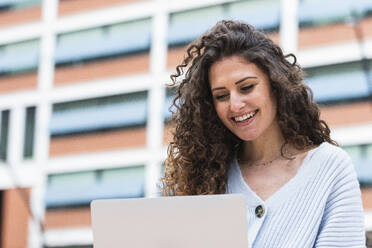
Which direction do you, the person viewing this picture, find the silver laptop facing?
facing away from the viewer

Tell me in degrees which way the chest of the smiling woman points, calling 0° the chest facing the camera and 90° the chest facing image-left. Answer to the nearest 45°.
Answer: approximately 45°

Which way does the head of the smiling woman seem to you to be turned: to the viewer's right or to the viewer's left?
to the viewer's left
